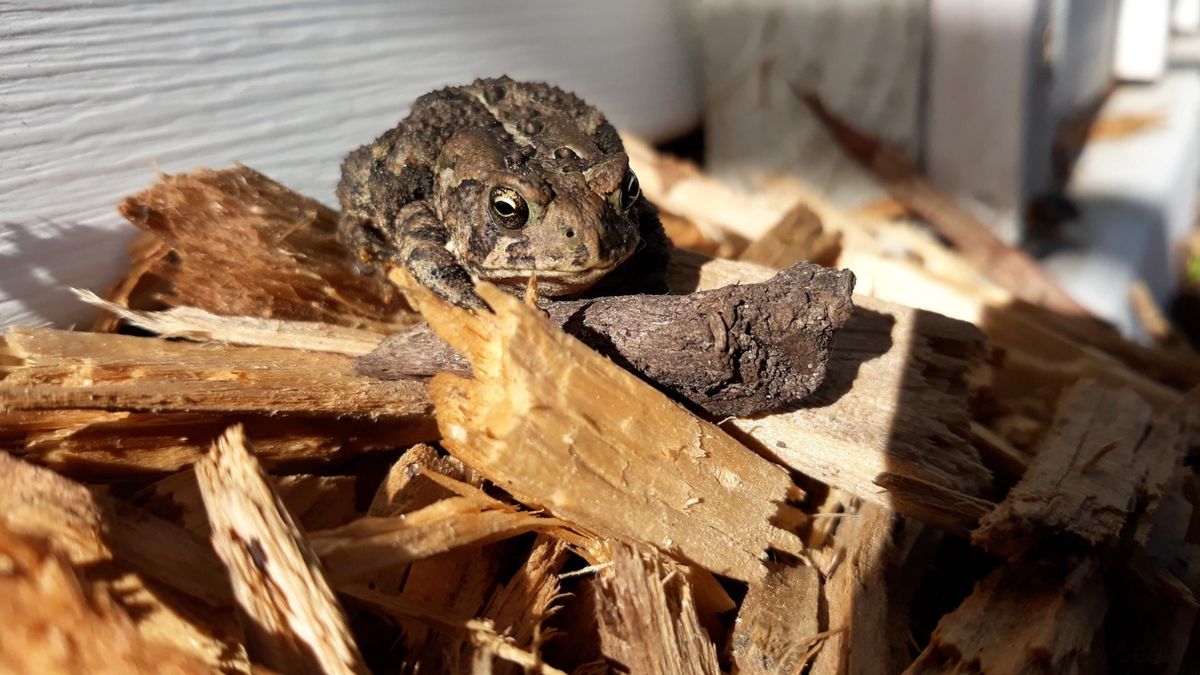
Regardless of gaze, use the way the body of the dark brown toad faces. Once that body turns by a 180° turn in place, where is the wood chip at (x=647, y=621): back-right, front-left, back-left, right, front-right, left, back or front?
back-left

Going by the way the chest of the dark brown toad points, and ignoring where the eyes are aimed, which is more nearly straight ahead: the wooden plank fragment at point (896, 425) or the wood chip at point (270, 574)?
the wooden plank fragment

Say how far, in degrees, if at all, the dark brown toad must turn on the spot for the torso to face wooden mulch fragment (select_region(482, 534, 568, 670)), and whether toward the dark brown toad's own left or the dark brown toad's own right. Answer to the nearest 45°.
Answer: approximately 45° to the dark brown toad's own right

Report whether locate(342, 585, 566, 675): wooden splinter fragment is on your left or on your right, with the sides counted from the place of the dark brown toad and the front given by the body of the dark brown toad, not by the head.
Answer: on your right

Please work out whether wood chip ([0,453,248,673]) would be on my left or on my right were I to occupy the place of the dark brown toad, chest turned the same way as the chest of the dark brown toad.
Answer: on my right

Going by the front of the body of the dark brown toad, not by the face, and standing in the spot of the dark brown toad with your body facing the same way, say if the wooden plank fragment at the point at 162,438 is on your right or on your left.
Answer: on your right

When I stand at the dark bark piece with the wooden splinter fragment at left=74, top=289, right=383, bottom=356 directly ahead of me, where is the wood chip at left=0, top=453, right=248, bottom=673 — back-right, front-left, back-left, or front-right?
front-left

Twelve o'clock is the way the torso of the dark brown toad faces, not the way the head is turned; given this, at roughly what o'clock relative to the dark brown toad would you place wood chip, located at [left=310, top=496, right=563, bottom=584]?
The wood chip is roughly at 2 o'clock from the dark brown toad.

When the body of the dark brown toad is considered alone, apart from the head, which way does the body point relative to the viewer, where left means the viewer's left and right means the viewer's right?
facing the viewer and to the right of the viewer

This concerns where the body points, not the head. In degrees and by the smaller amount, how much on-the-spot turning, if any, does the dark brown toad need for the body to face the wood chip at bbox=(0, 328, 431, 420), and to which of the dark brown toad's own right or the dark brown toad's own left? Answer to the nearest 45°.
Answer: approximately 90° to the dark brown toad's own right

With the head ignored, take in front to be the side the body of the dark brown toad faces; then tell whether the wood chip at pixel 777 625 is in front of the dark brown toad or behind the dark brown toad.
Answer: in front

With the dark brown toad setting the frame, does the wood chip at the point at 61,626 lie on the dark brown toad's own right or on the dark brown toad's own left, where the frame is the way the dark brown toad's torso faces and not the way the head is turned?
on the dark brown toad's own right

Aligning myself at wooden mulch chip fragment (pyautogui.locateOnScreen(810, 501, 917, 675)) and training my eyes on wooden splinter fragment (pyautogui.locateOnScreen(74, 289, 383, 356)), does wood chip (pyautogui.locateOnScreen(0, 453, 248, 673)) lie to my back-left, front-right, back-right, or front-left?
front-left

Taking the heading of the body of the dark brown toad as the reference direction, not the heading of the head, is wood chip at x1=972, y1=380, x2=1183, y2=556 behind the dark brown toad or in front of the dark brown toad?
in front

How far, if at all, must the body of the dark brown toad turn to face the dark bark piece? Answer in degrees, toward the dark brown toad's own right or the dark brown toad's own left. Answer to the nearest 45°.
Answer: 0° — it already faces it
